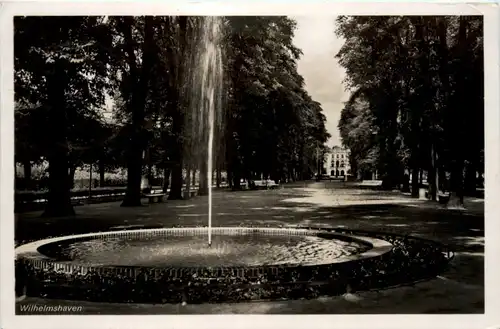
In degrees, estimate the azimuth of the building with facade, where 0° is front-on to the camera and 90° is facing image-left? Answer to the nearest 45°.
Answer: approximately 0°

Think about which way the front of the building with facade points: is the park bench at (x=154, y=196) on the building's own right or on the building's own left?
on the building's own right
